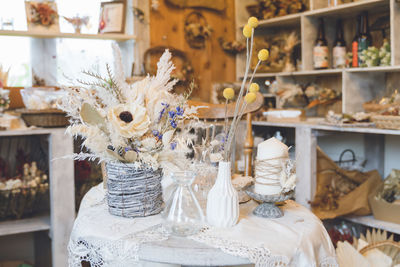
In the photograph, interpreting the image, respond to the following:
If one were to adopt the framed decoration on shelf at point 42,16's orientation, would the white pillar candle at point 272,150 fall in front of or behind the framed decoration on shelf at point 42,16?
in front

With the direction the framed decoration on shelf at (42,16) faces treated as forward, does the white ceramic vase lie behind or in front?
in front

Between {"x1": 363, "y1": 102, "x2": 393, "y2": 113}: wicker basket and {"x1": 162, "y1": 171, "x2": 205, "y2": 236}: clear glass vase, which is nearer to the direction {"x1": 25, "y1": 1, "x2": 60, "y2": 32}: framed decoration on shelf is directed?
the clear glass vase

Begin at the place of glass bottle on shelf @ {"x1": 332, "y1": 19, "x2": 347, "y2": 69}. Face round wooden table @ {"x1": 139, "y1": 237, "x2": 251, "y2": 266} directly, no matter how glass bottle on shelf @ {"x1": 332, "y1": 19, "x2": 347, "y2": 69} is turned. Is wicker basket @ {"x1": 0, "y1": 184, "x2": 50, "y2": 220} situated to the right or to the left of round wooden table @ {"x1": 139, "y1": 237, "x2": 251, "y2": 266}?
right

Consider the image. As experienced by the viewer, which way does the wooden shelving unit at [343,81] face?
facing the viewer and to the left of the viewer

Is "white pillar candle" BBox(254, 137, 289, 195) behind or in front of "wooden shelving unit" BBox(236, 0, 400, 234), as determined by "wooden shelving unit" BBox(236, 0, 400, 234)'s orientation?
in front

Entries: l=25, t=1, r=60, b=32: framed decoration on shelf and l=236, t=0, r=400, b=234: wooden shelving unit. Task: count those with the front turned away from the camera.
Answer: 0

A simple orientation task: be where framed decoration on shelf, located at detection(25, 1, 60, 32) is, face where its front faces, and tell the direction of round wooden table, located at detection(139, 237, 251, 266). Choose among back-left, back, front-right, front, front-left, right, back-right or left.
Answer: front

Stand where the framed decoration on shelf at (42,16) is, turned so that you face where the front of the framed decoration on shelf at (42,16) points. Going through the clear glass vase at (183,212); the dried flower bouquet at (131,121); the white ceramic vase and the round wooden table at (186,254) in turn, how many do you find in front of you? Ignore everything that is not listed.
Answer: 4

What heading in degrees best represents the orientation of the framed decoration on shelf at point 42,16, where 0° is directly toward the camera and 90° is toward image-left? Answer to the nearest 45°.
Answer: approximately 0°
